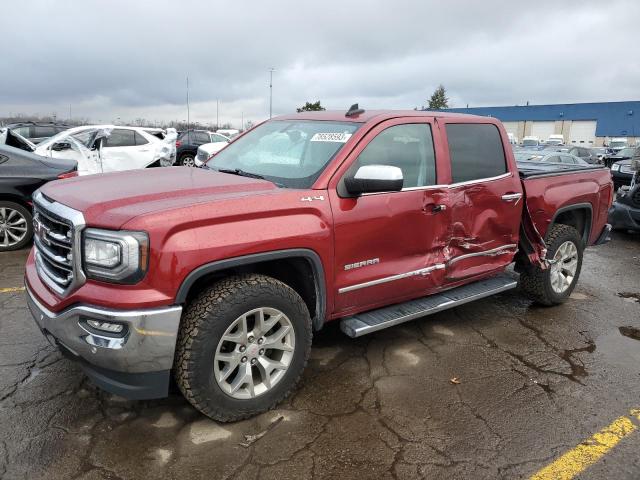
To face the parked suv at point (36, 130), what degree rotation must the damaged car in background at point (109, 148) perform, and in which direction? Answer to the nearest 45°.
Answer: approximately 90° to its right

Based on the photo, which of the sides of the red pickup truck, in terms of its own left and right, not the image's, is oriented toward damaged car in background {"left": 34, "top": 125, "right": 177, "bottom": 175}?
right

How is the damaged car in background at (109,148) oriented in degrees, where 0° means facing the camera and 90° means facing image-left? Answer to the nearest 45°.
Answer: approximately 90°

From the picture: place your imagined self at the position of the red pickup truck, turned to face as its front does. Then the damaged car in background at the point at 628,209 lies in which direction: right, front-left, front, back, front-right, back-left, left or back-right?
back

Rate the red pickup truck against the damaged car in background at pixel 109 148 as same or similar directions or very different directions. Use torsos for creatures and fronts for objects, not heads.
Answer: same or similar directions

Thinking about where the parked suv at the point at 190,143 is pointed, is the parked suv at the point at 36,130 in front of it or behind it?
behind

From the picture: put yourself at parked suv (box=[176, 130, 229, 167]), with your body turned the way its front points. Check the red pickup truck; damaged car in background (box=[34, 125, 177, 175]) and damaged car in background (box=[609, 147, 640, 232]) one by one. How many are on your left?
0

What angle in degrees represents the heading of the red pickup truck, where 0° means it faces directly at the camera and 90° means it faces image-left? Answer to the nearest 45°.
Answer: approximately 45°

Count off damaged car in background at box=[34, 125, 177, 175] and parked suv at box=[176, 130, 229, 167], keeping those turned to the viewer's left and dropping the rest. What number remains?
1
